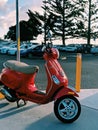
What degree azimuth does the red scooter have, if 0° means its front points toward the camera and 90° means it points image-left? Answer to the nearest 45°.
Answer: approximately 315°

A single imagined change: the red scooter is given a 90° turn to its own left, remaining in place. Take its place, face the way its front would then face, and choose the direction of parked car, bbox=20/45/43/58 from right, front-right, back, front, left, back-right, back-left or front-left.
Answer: front-left

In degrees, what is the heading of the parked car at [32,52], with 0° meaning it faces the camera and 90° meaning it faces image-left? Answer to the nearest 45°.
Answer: approximately 45°
